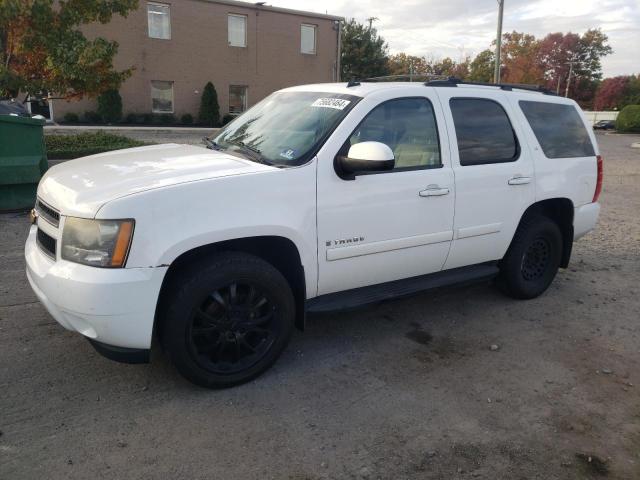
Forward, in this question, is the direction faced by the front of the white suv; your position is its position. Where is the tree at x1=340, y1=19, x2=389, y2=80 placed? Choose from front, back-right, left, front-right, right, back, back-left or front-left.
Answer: back-right

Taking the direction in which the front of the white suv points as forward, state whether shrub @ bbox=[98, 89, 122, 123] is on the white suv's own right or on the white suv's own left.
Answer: on the white suv's own right

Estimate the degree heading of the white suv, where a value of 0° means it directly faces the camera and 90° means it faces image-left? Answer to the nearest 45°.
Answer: approximately 45°

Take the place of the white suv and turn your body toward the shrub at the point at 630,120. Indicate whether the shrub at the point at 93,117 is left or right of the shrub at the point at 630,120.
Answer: left

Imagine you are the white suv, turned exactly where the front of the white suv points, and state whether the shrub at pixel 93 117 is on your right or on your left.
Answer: on your right

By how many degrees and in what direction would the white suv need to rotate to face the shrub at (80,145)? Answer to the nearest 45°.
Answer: approximately 90° to its right

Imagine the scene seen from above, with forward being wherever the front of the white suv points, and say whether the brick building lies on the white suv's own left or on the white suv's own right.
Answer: on the white suv's own right

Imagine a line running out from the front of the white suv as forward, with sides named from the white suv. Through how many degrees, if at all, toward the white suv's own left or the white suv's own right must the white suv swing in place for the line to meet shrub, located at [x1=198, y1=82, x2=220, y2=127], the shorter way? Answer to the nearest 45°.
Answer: approximately 135° to the white suv's own right

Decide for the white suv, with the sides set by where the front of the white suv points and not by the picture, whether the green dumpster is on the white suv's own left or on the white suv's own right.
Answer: on the white suv's own right

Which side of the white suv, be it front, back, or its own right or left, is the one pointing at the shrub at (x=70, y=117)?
right
